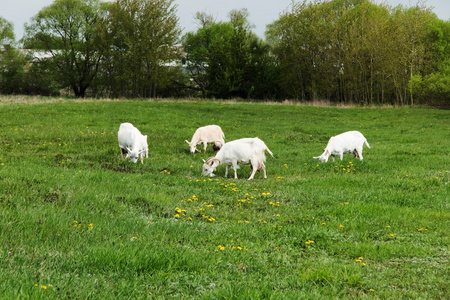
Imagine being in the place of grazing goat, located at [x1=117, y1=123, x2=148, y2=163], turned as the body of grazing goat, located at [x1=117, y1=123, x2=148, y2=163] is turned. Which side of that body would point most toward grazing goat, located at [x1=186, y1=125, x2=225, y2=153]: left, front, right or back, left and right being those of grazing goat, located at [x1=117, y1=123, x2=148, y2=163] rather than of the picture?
left

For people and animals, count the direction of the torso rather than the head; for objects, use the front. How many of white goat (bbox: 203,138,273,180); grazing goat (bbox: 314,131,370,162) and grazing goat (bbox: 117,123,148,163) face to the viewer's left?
2

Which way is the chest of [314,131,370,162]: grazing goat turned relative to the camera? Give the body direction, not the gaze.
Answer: to the viewer's left

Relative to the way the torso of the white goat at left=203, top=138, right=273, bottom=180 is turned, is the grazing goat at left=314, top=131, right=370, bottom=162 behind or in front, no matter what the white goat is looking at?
behind

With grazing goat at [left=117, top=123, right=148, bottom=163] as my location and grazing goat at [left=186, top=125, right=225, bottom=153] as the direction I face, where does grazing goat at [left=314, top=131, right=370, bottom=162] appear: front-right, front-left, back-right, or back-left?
front-right

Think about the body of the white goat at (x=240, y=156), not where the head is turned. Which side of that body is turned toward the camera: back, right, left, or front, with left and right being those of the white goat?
left

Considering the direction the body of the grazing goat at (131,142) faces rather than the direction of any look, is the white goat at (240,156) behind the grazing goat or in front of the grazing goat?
in front

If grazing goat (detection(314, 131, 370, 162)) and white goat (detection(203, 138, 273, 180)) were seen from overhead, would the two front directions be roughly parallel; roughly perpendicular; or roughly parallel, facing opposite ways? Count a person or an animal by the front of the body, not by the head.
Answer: roughly parallel

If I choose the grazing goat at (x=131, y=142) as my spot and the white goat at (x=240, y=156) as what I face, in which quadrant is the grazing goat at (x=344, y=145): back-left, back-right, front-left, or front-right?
front-left

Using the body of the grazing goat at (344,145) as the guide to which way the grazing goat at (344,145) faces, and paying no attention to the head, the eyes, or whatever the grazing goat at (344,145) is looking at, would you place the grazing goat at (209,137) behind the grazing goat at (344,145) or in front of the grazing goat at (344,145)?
in front

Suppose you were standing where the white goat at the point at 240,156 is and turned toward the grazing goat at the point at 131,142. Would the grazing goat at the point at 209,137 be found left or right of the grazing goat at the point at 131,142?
right

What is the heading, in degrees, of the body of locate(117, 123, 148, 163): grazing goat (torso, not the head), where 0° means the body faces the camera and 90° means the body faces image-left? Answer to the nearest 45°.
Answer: approximately 315°

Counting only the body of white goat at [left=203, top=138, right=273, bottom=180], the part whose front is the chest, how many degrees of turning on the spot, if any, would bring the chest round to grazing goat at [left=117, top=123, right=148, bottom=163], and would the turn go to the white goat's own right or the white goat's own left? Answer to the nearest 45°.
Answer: approximately 45° to the white goat's own right
